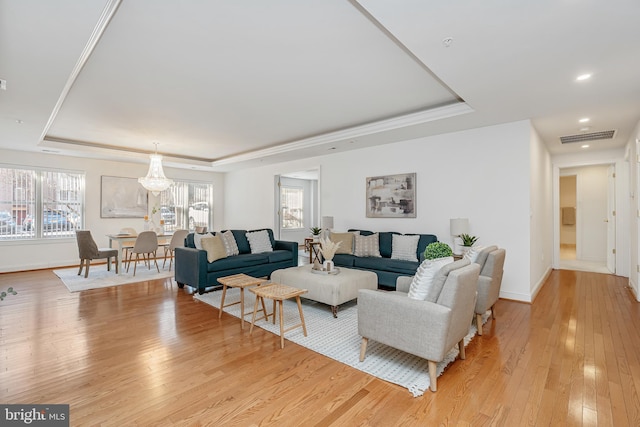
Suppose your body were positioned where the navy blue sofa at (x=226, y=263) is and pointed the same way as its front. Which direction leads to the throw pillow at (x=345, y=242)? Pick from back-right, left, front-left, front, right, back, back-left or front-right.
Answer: front-left

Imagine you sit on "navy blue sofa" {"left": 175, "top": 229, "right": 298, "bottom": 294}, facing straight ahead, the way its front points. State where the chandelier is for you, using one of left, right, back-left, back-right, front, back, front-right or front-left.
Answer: back

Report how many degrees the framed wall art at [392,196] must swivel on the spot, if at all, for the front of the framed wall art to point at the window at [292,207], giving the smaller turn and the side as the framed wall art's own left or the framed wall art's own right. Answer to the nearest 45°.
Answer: approximately 90° to the framed wall art's own right

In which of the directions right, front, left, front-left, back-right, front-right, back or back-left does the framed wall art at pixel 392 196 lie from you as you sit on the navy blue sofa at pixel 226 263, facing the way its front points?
front-left

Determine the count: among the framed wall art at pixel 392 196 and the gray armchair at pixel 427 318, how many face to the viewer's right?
0

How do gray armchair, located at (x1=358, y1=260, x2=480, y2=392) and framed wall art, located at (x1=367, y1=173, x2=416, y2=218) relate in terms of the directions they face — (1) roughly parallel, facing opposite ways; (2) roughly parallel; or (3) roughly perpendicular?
roughly perpendicular

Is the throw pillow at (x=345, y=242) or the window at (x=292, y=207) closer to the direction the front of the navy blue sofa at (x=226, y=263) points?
the throw pillow

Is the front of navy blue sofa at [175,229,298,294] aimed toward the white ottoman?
yes

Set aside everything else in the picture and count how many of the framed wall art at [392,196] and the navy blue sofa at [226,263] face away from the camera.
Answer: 0

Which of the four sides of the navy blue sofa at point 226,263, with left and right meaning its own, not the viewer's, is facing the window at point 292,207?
left

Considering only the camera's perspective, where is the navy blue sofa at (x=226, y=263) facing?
facing the viewer and to the right of the viewer

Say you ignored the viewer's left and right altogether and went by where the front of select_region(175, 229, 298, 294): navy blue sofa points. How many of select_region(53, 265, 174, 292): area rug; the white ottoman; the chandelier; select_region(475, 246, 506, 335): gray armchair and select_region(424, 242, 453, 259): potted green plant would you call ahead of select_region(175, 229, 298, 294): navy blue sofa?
3

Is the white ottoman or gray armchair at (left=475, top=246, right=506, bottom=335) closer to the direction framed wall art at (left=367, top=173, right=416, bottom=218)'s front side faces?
the white ottoman
